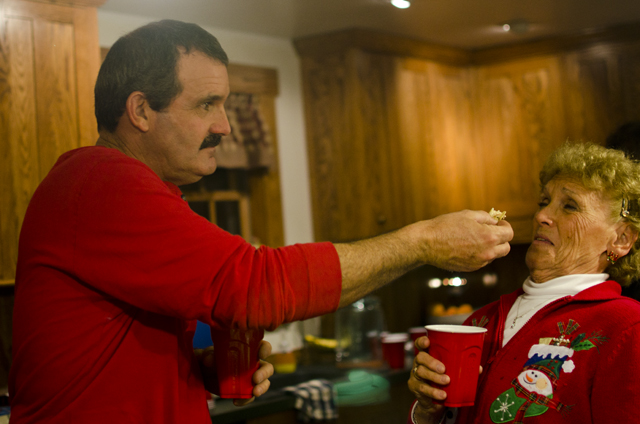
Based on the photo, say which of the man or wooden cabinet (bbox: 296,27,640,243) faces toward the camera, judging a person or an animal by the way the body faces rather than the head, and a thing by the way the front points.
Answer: the wooden cabinet

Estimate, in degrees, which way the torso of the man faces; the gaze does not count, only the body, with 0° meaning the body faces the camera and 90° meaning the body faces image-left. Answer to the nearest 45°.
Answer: approximately 270°

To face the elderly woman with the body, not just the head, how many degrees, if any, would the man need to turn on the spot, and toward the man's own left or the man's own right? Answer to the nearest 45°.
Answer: approximately 45° to the man's own left

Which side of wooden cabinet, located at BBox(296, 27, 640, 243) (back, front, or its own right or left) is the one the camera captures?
front

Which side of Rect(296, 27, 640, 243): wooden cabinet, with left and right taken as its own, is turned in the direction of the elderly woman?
front

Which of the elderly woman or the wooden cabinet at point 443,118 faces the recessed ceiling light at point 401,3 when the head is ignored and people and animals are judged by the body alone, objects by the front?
the wooden cabinet

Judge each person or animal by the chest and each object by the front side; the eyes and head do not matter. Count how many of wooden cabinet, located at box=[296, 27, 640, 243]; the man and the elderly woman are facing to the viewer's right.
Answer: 1

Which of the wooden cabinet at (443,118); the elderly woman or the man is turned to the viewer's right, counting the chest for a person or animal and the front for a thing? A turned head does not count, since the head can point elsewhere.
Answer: the man

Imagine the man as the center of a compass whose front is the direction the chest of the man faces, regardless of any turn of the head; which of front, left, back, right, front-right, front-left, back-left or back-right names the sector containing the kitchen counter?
left

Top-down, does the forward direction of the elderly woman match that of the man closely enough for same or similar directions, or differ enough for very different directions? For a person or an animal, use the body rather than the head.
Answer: very different directions

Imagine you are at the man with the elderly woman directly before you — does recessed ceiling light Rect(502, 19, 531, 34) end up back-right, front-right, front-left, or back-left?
front-left

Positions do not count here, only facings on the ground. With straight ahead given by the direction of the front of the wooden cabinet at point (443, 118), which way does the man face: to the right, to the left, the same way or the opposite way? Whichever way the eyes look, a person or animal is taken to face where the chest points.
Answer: to the left

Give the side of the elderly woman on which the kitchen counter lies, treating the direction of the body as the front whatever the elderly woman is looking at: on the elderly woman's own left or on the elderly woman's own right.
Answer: on the elderly woman's own right

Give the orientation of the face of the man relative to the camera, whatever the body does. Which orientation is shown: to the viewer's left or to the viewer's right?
to the viewer's right
